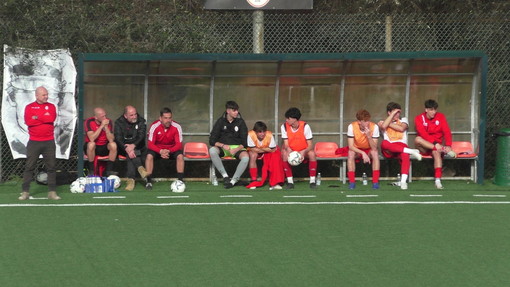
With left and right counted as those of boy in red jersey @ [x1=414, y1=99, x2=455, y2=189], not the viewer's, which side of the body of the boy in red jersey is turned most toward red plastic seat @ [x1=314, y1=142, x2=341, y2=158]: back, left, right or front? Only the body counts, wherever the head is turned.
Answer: right

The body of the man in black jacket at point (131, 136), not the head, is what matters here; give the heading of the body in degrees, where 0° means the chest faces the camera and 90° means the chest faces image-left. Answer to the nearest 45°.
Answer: approximately 0°

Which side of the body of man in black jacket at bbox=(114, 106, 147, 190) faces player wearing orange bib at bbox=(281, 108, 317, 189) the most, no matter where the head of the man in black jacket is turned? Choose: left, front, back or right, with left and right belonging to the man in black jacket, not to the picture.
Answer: left

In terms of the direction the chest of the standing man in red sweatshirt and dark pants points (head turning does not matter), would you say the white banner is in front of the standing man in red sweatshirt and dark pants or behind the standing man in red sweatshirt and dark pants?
behind

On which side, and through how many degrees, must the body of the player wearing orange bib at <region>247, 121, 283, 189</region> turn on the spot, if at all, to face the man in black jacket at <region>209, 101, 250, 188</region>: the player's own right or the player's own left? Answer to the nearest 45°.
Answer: approximately 90° to the player's own right

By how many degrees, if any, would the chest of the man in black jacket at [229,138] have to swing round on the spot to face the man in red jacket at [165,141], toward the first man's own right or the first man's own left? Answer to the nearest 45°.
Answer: approximately 90° to the first man's own right

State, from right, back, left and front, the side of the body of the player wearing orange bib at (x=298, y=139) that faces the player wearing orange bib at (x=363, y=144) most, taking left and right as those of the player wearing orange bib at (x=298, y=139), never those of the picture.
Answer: left
